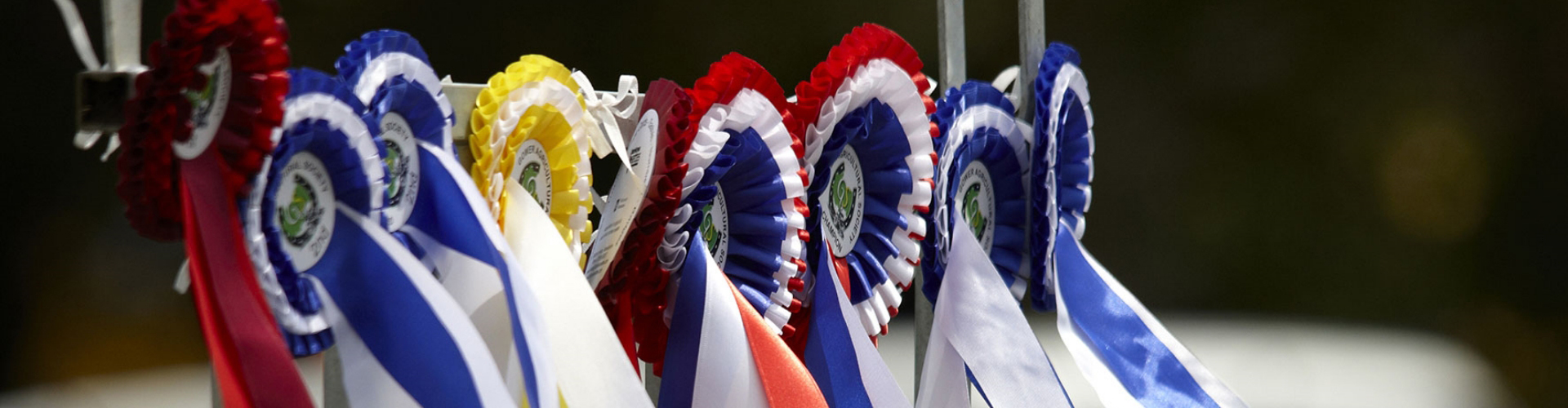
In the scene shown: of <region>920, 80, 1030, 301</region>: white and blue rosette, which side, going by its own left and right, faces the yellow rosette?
right
